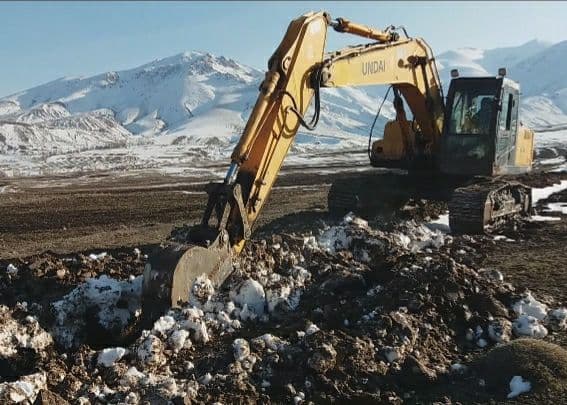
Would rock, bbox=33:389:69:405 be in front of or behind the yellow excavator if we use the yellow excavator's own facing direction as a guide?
in front

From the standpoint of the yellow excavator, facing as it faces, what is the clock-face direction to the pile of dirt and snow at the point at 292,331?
The pile of dirt and snow is roughly at 11 o'clock from the yellow excavator.

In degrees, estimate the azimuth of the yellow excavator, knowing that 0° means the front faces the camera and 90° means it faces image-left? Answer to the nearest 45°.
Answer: approximately 45°

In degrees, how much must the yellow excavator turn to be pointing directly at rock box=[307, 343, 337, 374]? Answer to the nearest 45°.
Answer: approximately 45° to its left

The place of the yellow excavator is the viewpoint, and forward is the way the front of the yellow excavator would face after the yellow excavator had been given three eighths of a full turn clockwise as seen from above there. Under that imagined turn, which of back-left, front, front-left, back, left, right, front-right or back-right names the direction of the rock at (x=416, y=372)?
back
